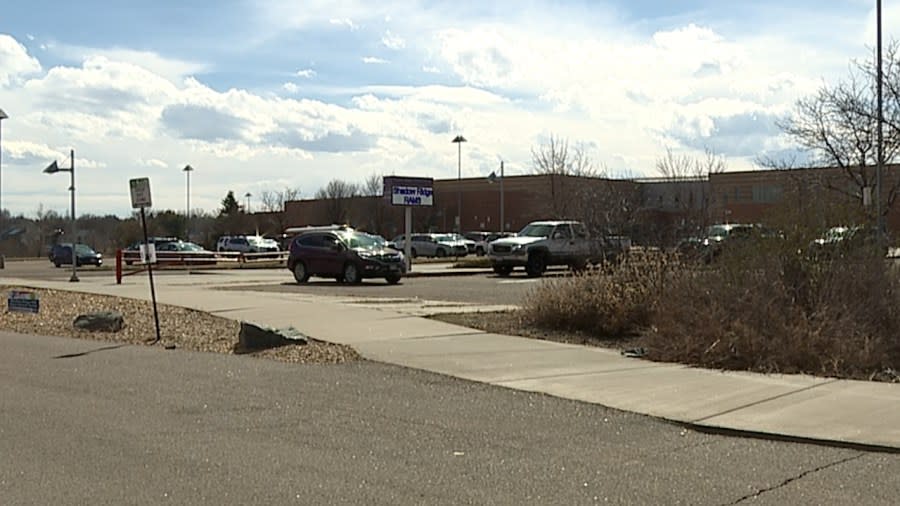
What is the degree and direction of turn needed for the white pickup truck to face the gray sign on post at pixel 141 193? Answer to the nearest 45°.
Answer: approximately 45° to its left

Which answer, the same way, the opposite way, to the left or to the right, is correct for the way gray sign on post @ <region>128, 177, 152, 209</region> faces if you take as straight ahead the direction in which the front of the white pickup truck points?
to the left

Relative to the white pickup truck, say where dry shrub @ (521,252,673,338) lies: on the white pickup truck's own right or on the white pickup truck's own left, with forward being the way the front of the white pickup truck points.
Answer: on the white pickup truck's own left

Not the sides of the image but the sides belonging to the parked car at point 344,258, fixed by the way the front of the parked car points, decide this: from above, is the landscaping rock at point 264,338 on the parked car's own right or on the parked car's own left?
on the parked car's own right

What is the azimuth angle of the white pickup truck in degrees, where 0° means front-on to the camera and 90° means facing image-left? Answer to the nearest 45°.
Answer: approximately 45°

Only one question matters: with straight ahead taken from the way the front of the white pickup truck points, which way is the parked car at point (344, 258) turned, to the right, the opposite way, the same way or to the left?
to the left

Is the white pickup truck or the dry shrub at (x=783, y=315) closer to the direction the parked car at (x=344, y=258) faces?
the dry shrub

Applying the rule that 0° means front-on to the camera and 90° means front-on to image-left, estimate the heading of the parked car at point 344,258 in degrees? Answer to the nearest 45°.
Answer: approximately 315°

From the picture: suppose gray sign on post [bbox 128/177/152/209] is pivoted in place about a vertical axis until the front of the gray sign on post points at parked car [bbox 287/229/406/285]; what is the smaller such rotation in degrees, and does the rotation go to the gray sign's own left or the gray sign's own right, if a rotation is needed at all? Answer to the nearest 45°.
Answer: approximately 135° to the gray sign's own left
